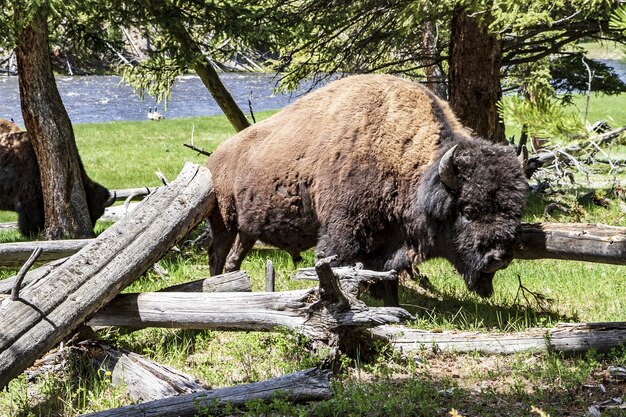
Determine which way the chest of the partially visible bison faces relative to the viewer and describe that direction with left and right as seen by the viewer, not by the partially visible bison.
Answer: facing to the right of the viewer

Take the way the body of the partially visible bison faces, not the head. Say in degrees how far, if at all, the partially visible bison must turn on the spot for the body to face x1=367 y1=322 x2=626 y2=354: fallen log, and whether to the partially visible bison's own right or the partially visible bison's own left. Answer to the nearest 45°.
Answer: approximately 90° to the partially visible bison's own right

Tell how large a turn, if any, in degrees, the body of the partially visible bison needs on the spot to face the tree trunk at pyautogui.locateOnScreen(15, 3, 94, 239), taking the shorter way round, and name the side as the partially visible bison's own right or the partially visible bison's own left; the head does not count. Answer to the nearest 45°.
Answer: approximately 90° to the partially visible bison's own right

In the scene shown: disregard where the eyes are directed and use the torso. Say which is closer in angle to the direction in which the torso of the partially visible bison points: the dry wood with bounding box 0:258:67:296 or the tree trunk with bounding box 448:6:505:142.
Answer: the tree trunk

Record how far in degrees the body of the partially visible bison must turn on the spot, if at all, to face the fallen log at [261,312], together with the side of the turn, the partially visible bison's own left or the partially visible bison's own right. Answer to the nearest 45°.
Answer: approximately 90° to the partially visible bison's own right

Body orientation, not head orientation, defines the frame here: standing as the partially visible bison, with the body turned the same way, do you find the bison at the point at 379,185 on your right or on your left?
on your right

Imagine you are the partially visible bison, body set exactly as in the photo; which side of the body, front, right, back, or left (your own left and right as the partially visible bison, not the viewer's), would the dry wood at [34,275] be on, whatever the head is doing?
right

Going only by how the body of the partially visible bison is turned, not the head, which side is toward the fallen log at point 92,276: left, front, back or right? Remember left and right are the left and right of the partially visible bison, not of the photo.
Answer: right
